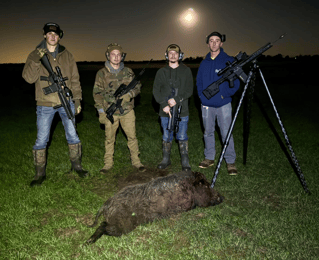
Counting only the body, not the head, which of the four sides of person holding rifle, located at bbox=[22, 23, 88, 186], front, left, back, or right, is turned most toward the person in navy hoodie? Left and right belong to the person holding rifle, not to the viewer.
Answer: left

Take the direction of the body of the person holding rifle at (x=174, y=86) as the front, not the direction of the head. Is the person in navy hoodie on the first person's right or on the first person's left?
on the first person's left

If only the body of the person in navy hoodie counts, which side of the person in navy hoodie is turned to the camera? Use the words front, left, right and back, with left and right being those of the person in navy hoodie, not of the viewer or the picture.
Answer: front

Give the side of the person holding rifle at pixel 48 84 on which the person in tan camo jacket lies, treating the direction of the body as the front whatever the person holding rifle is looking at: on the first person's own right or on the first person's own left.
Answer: on the first person's own left

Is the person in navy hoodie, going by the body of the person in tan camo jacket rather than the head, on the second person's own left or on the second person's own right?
on the second person's own left

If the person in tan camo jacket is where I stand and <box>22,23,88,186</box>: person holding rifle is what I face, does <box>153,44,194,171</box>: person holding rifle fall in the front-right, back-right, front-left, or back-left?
back-left

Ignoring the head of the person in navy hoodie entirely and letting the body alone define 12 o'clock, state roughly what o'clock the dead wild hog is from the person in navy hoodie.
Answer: The dead wild hog is roughly at 1 o'clock from the person in navy hoodie.

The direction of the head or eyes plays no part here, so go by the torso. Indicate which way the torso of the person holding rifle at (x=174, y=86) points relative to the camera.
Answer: toward the camera

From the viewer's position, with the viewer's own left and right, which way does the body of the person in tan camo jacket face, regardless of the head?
facing the viewer

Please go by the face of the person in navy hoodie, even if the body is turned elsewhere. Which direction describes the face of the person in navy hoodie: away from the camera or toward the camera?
toward the camera

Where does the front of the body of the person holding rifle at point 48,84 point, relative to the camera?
toward the camera

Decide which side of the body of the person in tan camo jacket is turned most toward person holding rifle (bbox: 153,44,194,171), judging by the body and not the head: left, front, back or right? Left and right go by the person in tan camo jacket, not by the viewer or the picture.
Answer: left

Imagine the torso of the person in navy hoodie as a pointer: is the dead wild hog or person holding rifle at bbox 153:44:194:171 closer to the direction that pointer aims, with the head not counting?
the dead wild hog
